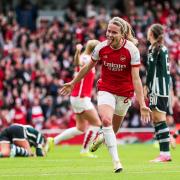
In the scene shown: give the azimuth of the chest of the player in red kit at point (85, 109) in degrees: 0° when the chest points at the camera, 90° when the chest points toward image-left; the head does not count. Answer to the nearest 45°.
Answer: approximately 270°

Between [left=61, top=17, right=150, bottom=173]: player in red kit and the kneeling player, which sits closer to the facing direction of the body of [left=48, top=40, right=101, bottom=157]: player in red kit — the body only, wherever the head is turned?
the player in red kit

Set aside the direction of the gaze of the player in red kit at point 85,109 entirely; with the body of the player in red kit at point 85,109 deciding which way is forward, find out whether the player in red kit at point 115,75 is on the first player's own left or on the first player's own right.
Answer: on the first player's own right

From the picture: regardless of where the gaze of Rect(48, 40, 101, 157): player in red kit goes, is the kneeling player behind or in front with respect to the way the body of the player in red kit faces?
behind

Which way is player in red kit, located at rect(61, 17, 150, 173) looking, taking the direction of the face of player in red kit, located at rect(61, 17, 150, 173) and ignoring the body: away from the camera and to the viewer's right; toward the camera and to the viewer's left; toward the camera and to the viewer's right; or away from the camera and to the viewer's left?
toward the camera and to the viewer's left
